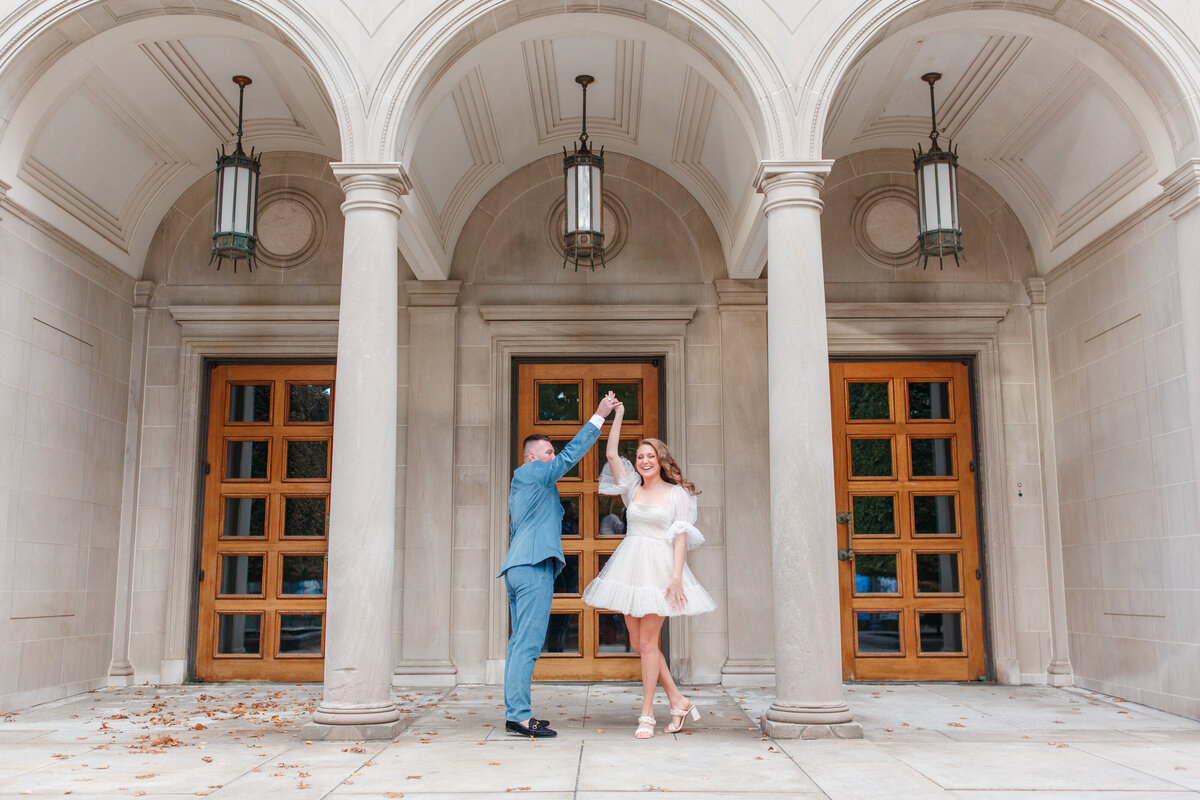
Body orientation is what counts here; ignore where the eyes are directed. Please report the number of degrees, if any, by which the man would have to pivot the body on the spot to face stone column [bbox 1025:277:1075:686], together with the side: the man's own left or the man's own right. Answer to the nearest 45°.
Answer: approximately 45° to the man's own left

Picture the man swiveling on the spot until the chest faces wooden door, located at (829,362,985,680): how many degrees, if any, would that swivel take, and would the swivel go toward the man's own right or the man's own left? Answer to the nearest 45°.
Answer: approximately 45° to the man's own left

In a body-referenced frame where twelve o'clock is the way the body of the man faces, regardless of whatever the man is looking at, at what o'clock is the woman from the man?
The woman is roughly at 12 o'clock from the man.

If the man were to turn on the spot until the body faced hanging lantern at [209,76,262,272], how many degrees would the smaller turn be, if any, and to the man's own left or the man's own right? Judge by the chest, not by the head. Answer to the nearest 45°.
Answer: approximately 135° to the man's own left

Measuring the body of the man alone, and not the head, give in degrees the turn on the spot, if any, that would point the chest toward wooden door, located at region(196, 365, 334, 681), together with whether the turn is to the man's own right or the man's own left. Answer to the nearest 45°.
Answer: approximately 135° to the man's own left

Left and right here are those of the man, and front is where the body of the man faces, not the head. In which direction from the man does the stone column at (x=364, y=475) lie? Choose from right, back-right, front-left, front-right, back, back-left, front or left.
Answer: back

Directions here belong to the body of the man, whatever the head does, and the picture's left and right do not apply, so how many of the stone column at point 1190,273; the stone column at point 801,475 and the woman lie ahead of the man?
3

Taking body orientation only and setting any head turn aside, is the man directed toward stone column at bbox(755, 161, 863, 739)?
yes

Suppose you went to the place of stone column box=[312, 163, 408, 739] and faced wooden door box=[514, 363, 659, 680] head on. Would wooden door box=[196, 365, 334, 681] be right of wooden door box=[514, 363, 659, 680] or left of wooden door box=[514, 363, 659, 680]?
left

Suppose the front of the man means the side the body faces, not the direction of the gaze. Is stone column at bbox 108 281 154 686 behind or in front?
behind

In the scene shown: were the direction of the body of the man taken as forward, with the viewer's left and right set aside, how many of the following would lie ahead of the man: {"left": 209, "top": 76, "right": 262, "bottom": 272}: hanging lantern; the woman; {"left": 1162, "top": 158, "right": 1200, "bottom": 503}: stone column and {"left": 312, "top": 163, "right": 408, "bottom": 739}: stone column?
2

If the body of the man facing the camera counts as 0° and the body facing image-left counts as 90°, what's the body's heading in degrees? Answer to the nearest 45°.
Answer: approximately 270°

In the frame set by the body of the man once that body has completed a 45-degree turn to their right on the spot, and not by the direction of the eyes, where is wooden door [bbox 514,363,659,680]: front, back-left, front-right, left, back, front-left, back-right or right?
back-left
